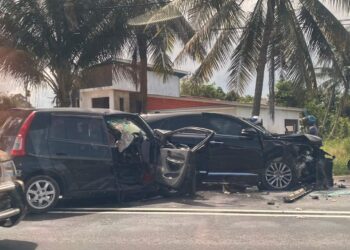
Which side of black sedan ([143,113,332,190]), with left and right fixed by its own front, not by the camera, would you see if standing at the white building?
left

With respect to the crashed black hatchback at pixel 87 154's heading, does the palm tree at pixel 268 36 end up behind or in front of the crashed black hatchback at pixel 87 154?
in front

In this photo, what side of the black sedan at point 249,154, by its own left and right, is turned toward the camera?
right

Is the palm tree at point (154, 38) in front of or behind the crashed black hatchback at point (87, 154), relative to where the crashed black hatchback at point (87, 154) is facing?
in front

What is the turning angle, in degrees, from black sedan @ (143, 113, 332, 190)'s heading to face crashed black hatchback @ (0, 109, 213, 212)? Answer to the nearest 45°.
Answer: approximately 135° to its right

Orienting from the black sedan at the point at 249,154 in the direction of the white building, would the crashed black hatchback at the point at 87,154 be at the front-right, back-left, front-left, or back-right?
back-left

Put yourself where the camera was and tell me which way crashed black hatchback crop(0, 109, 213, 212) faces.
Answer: facing away from the viewer and to the right of the viewer

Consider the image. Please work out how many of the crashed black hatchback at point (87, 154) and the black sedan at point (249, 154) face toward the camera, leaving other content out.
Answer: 0

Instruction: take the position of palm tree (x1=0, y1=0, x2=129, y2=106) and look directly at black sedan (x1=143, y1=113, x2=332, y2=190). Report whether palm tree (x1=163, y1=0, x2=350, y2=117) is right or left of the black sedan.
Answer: left

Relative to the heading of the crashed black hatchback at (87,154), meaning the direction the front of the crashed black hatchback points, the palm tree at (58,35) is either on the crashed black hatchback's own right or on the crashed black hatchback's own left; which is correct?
on the crashed black hatchback's own left

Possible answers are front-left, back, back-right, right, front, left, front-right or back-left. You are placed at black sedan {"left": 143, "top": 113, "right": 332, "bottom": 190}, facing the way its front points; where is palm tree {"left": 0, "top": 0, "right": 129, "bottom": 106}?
back-left

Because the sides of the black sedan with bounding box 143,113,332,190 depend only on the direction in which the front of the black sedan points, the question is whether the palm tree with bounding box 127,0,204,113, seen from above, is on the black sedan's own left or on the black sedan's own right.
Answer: on the black sedan's own left
